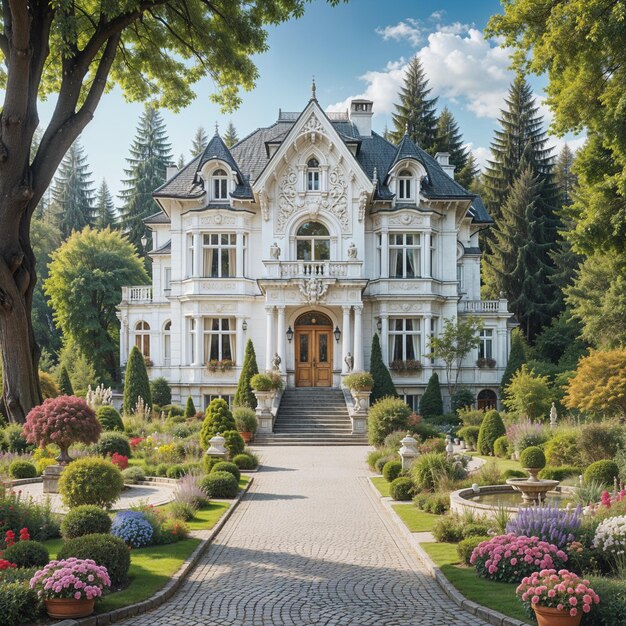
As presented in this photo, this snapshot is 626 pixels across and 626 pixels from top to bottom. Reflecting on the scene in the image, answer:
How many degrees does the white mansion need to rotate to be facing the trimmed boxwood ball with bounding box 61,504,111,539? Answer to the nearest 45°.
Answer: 0° — it already faces it

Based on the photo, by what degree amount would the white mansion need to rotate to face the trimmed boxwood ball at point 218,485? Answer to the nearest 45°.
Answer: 0° — it already faces it

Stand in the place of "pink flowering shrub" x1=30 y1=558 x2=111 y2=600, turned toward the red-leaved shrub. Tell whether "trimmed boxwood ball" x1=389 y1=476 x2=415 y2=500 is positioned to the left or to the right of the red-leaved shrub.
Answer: right

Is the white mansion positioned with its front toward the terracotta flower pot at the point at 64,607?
yes

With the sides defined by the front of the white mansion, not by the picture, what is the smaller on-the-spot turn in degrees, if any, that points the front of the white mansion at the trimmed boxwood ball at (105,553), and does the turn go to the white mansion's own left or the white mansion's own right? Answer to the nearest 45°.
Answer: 0° — it already faces it

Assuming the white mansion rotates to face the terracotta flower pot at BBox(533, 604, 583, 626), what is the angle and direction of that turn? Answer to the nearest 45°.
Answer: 0° — it already faces it

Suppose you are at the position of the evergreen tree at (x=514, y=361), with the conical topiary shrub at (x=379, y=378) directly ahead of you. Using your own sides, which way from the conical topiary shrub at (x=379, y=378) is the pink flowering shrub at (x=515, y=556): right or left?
left

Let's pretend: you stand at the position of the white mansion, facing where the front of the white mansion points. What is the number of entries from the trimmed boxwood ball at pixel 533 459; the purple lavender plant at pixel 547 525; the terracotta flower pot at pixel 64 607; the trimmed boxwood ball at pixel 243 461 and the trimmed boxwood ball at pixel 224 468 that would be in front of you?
5

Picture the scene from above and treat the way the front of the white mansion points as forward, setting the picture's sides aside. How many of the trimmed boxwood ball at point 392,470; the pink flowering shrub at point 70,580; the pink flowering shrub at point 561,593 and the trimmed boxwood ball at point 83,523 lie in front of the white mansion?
4

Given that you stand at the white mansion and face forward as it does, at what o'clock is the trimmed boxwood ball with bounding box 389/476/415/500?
The trimmed boxwood ball is roughly at 12 o'clock from the white mansion.

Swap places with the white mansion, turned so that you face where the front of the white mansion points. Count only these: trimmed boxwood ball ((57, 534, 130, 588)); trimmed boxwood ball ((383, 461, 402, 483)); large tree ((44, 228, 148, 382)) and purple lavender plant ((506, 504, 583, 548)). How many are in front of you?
3

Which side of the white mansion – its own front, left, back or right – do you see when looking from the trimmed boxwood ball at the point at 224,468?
front

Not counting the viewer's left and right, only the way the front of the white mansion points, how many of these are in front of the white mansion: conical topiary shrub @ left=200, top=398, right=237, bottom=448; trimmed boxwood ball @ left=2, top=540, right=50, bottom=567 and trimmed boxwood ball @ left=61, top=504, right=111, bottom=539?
3

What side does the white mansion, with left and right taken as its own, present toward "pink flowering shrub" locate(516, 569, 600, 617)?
front

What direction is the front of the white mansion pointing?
toward the camera

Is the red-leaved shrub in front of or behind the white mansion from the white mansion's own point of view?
in front
